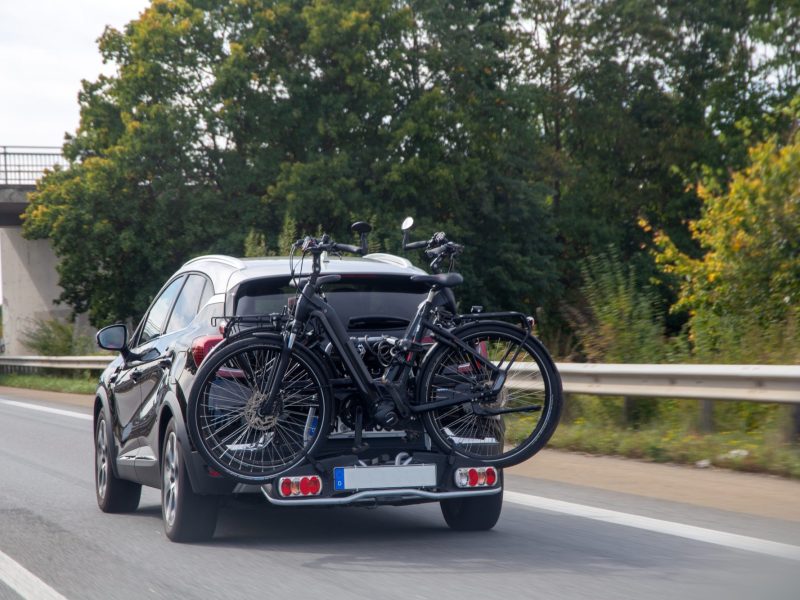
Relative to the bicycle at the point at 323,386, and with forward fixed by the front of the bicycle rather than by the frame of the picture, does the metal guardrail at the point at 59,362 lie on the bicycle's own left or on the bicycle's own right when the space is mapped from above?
on the bicycle's own right

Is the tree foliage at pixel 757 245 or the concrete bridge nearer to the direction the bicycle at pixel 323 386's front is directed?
the concrete bridge

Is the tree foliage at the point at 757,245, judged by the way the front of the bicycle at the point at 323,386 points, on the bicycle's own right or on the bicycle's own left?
on the bicycle's own right

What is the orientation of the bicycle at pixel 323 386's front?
to the viewer's left

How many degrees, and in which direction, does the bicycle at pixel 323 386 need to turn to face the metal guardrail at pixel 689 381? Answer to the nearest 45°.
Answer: approximately 135° to its right

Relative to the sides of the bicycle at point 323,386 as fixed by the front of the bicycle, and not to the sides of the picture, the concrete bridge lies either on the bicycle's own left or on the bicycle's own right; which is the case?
on the bicycle's own right
